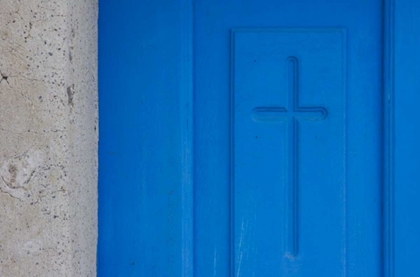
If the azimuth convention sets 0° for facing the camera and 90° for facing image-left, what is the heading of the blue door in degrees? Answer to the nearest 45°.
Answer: approximately 0°

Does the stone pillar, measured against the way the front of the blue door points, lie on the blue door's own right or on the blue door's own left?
on the blue door's own right
